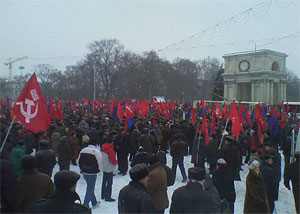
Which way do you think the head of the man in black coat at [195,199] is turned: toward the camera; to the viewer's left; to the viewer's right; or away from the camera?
away from the camera

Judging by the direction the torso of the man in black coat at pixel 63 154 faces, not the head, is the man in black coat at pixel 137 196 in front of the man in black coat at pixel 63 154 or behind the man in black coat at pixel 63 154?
behind

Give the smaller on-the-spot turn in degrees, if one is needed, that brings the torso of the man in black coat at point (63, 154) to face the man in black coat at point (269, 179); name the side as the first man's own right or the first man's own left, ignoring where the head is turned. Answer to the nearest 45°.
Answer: approximately 135° to the first man's own right

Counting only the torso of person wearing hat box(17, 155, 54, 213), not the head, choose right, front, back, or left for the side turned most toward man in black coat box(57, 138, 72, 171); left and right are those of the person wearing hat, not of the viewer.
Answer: front

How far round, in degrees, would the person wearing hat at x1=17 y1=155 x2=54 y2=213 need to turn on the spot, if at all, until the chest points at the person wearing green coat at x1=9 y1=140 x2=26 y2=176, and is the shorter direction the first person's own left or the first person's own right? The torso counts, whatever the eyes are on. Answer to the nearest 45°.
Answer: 0° — they already face them

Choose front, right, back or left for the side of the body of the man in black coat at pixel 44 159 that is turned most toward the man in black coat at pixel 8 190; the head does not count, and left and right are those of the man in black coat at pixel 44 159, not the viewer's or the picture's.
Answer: back

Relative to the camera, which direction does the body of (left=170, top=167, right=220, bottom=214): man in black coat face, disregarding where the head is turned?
away from the camera

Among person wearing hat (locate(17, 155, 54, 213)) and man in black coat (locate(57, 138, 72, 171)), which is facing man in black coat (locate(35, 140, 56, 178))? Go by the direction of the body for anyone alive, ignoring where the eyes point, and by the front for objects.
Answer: the person wearing hat

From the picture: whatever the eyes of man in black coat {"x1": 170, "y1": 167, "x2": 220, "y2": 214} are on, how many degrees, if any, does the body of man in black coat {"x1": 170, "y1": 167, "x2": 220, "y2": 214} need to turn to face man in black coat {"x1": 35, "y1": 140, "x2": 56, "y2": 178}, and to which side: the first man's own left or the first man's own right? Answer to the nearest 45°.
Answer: approximately 45° to the first man's own left

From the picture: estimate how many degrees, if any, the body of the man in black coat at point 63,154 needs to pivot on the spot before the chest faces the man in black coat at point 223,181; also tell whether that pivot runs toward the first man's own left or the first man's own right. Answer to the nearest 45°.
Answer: approximately 135° to the first man's own right

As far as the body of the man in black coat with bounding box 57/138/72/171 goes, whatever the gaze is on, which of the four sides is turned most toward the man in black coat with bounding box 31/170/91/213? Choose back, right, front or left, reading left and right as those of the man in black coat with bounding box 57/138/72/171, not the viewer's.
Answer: back

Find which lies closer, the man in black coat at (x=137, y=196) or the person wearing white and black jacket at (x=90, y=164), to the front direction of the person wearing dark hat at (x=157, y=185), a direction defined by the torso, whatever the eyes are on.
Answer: the person wearing white and black jacket

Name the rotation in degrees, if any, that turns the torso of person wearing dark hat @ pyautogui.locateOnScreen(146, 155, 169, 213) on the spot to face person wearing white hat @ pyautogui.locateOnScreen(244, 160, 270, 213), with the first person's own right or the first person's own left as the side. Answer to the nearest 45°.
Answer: approximately 135° to the first person's own right

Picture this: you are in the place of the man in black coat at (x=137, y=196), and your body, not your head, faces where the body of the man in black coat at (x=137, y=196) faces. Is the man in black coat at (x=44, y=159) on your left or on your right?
on your left

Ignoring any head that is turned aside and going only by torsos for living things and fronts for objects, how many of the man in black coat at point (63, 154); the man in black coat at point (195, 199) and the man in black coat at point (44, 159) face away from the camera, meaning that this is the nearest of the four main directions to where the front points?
3
